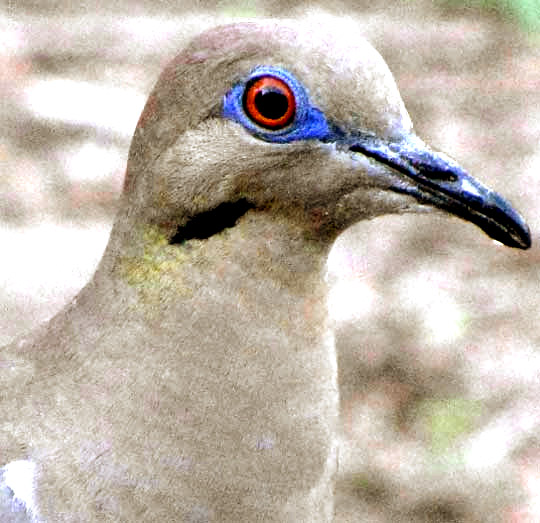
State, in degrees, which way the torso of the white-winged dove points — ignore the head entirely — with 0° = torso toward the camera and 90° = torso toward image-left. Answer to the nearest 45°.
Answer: approximately 270°
